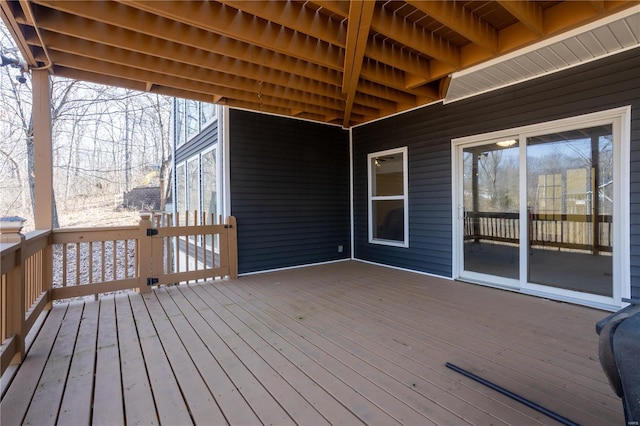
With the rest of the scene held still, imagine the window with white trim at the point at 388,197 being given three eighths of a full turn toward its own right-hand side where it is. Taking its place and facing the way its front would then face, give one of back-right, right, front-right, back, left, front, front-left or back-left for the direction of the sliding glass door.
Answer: back-right

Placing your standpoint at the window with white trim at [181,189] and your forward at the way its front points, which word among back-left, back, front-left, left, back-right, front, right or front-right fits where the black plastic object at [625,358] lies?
left

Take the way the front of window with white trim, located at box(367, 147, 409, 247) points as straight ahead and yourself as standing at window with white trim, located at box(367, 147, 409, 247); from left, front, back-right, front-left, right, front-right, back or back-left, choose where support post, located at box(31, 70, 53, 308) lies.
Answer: front

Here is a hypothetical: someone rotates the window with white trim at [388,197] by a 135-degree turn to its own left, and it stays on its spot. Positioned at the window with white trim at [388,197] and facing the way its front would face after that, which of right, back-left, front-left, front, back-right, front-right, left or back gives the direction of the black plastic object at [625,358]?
right

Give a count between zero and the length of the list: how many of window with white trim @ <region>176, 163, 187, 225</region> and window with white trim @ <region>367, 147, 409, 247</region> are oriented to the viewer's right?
0

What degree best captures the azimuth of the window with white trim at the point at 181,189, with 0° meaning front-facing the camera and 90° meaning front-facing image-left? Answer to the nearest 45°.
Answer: approximately 90°

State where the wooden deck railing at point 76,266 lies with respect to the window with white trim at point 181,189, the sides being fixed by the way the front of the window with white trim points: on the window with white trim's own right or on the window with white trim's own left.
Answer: on the window with white trim's own left

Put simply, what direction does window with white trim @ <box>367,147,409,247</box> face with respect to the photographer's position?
facing the viewer and to the left of the viewer

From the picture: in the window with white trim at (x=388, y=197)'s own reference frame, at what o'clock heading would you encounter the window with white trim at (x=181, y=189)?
the window with white trim at (x=181, y=189) is roughly at 2 o'clock from the window with white trim at (x=388, y=197).

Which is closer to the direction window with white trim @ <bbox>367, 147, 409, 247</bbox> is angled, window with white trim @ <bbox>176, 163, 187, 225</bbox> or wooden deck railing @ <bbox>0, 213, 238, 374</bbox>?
the wooden deck railing
